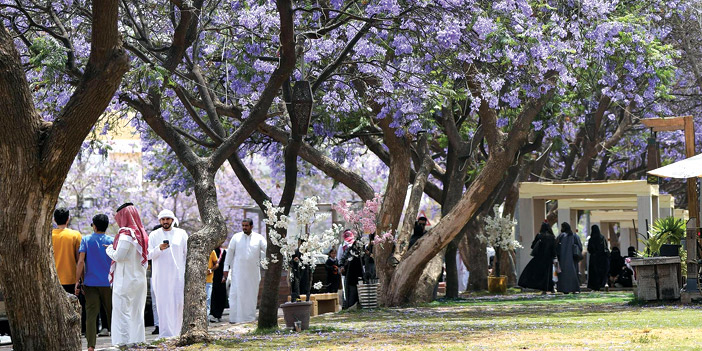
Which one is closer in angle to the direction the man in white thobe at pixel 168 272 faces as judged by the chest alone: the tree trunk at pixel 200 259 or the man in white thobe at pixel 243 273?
the tree trunk

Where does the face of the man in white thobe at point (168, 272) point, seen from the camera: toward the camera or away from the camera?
toward the camera

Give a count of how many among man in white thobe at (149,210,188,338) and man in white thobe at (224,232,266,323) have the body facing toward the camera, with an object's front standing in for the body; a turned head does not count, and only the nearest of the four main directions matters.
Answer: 2

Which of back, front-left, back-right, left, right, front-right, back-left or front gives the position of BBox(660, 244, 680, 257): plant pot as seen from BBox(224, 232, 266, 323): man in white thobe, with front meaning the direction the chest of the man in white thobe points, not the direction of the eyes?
left

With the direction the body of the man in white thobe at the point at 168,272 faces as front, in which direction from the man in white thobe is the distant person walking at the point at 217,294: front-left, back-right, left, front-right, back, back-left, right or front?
back

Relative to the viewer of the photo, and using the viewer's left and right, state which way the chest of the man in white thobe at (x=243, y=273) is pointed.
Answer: facing the viewer

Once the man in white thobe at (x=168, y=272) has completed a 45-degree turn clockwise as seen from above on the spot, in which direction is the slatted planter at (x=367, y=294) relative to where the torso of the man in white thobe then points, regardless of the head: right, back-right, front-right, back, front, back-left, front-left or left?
back

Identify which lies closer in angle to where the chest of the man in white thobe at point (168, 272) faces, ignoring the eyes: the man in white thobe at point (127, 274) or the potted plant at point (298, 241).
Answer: the man in white thobe

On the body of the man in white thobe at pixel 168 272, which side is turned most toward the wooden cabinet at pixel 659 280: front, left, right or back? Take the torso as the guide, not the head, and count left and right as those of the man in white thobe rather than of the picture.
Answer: left

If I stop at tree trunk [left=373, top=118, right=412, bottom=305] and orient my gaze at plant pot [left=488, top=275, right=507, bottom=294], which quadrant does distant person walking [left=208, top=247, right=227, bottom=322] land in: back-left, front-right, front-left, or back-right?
back-left

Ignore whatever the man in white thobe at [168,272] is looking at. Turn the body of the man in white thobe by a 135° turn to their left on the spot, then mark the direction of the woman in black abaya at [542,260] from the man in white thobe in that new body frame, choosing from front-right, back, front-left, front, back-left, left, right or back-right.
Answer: front
